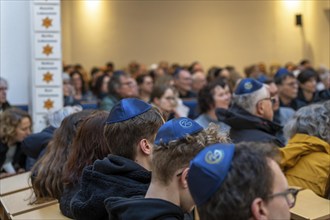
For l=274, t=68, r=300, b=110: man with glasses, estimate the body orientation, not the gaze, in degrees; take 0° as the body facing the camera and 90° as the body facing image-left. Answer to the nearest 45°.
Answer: approximately 315°

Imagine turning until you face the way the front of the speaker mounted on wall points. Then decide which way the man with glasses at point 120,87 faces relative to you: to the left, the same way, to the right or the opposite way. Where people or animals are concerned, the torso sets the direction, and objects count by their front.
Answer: to the left

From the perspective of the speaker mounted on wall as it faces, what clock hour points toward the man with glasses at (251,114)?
The man with glasses is roughly at 12 o'clock from the speaker mounted on wall.

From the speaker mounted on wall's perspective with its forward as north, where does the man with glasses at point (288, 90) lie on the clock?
The man with glasses is roughly at 12 o'clock from the speaker mounted on wall.

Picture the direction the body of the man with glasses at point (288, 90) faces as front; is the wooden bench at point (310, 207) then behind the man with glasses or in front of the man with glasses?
in front

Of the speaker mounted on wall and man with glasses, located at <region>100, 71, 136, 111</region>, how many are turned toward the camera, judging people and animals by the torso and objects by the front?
1

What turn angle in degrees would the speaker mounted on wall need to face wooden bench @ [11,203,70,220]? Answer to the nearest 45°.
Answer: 0° — it already faces it

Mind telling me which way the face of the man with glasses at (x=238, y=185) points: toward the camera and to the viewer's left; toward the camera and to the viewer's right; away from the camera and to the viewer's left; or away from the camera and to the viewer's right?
away from the camera and to the viewer's right

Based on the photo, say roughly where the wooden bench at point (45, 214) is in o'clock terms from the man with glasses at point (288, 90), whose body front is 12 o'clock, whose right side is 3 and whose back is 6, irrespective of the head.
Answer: The wooden bench is roughly at 2 o'clock from the man with glasses.

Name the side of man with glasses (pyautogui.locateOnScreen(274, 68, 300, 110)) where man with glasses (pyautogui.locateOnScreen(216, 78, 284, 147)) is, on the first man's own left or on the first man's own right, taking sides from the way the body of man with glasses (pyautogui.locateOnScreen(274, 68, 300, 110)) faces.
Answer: on the first man's own right

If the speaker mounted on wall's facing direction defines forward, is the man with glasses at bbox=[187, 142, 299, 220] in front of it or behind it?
in front
